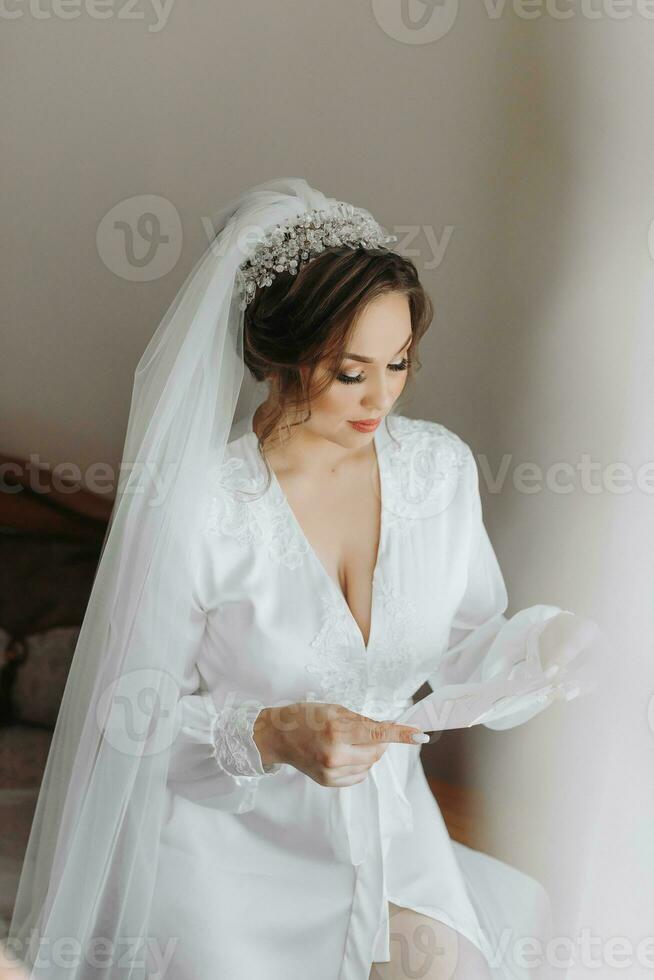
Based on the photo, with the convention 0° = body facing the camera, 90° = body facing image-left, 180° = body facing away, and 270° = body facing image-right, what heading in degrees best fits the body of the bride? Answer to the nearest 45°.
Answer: approximately 315°

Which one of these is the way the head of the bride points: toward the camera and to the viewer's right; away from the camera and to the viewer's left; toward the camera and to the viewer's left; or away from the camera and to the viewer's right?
toward the camera and to the viewer's right

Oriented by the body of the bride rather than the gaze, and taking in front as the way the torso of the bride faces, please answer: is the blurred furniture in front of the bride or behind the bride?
behind
